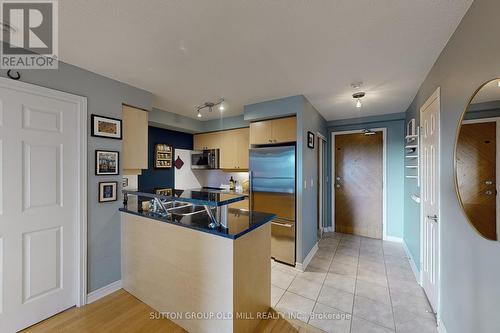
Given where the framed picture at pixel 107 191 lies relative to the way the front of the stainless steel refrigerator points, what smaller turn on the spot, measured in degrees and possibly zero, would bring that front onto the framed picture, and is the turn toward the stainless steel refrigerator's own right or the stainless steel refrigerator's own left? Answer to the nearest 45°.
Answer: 0° — it already faces it

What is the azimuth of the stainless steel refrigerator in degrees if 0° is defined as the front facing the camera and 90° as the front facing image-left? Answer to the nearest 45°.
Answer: approximately 45°

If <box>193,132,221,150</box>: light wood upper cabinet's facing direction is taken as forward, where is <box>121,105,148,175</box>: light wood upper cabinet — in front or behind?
in front

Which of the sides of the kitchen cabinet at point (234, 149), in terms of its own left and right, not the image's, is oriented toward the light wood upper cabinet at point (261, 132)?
left

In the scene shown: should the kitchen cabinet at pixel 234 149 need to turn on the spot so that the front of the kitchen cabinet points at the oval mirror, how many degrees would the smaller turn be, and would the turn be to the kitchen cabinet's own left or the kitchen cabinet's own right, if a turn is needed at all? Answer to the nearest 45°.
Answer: approximately 90° to the kitchen cabinet's own left

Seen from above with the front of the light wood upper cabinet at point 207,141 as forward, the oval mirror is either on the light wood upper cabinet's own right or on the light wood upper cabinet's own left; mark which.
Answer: on the light wood upper cabinet's own left

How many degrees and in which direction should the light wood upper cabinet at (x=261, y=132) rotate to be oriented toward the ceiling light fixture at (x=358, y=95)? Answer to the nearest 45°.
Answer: approximately 135° to its left

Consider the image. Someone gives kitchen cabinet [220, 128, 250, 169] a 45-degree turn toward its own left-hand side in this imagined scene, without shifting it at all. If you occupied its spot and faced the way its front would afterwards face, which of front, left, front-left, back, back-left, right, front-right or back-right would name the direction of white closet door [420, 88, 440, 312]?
front-left

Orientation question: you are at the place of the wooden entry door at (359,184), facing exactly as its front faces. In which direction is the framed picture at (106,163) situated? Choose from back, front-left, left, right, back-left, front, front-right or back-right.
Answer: front-right

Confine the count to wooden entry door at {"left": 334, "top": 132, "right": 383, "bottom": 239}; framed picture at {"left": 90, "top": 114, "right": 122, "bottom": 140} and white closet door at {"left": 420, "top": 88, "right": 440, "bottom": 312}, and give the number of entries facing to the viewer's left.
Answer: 1

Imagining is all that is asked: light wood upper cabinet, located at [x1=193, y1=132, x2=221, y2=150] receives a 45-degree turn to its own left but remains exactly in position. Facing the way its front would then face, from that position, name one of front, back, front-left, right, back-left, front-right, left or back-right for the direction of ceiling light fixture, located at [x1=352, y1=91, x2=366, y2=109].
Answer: front-left

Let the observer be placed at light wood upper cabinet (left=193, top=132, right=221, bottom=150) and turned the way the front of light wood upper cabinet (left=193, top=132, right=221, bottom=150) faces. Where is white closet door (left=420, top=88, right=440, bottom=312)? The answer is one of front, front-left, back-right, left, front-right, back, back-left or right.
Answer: left

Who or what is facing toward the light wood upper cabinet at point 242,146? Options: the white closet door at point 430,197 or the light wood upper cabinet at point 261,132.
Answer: the white closet door
